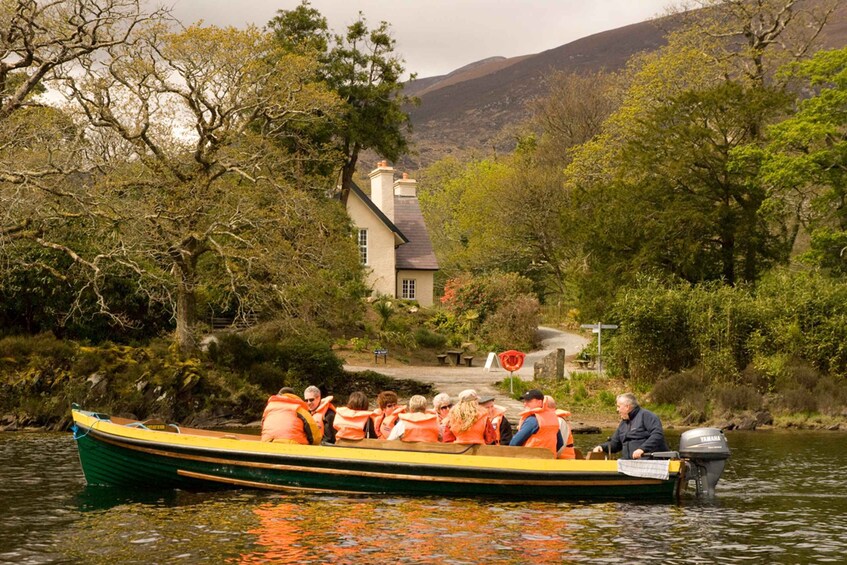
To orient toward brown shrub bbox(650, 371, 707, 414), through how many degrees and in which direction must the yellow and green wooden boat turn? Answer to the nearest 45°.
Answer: approximately 135° to its right

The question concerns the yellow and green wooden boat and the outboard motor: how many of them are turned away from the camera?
0

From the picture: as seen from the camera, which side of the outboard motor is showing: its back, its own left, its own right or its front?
left

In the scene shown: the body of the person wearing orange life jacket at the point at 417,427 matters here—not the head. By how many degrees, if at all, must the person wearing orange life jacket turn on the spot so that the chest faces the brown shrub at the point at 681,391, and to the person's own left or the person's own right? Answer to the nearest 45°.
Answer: approximately 45° to the person's own right

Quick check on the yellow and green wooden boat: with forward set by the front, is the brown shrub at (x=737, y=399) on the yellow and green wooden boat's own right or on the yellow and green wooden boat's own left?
on the yellow and green wooden boat's own right

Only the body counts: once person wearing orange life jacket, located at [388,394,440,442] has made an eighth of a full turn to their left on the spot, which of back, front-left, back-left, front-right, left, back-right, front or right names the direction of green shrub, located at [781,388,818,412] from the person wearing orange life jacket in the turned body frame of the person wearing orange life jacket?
right

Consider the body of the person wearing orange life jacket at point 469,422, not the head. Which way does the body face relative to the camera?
away from the camera

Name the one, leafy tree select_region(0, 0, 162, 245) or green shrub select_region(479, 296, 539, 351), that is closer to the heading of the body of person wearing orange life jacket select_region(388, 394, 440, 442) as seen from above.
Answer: the green shrub

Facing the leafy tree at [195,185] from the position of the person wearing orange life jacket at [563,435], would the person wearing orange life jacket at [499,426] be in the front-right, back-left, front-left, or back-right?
front-left

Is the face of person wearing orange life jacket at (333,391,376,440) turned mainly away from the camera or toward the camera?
away from the camera

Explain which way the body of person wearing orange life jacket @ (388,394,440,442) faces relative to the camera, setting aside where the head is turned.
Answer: away from the camera

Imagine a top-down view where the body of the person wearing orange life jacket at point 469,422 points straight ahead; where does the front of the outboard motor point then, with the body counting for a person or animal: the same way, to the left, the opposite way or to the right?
to the left

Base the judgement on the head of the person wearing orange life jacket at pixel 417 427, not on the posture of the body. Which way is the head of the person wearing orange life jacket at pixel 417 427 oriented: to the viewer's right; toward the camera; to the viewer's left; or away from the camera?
away from the camera

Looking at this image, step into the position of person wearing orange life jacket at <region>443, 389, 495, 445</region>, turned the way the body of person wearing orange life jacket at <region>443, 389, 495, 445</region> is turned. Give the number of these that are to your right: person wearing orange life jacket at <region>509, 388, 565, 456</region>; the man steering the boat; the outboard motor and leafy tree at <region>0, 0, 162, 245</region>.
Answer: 3

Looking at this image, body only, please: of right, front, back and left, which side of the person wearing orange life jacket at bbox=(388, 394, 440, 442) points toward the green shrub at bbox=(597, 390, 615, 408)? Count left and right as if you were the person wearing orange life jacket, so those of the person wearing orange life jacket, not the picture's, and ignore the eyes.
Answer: front

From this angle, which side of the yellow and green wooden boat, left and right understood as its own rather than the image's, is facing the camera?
left

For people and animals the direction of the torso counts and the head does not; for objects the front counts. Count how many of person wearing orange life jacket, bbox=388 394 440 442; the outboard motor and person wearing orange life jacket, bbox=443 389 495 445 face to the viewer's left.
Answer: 1

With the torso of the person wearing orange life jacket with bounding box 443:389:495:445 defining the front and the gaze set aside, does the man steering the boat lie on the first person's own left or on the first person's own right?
on the first person's own right
